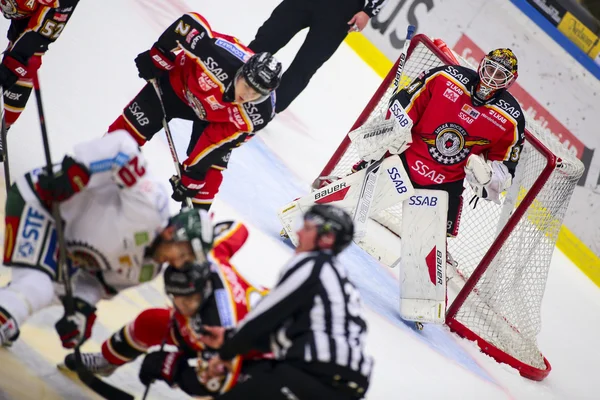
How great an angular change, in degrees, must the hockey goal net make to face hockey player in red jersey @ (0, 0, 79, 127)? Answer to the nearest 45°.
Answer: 0° — it already faces them

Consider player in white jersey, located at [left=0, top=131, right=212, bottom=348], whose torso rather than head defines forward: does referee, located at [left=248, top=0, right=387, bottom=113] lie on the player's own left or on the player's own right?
on the player's own left

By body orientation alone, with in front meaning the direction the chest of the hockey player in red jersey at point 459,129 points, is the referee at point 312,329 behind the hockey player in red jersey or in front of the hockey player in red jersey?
in front

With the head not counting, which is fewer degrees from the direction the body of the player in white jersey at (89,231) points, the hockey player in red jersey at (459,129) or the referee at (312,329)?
the referee

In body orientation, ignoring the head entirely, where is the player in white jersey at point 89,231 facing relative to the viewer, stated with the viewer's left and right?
facing the viewer and to the right of the viewer

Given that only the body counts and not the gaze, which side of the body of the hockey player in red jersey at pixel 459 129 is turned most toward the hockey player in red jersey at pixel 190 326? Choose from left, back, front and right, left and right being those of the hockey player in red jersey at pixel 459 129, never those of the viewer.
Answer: front

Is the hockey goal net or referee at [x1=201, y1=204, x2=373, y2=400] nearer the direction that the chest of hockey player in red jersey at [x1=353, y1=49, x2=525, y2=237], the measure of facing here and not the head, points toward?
the referee
